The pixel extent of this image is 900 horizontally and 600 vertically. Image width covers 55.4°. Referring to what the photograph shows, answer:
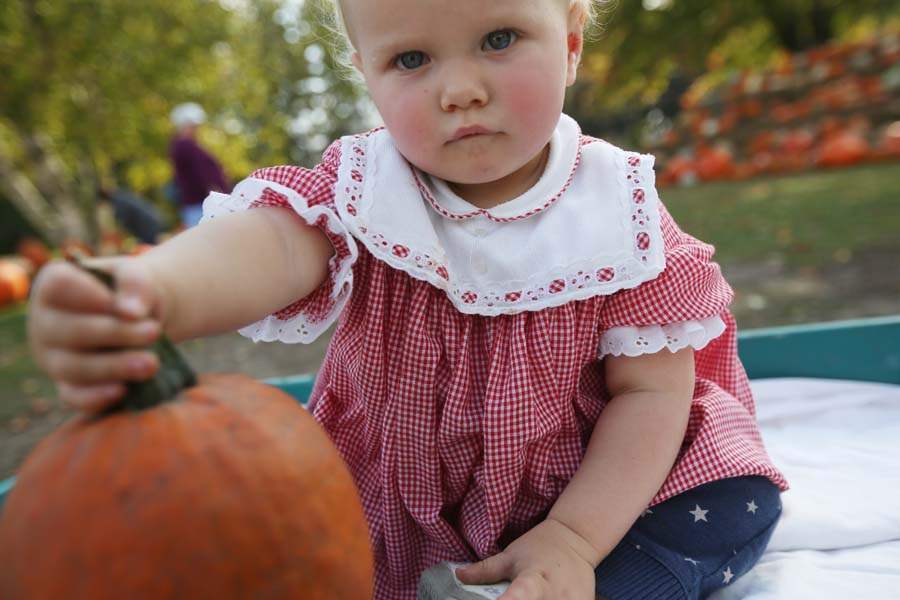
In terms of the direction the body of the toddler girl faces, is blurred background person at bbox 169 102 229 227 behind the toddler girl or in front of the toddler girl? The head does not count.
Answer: behind

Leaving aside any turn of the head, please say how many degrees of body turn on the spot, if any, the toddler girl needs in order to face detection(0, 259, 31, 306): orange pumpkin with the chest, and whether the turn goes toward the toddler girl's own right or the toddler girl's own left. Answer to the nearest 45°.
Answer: approximately 135° to the toddler girl's own right

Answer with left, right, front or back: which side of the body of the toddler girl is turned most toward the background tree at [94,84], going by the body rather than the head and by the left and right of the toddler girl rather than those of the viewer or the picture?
back

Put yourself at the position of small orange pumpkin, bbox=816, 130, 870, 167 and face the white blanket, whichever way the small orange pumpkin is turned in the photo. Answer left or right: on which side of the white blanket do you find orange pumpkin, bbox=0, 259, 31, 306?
right

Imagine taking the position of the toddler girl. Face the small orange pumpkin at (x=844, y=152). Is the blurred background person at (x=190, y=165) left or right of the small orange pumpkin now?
left

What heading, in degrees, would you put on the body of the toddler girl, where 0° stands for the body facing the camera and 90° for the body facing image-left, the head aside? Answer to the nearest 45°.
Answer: approximately 0°

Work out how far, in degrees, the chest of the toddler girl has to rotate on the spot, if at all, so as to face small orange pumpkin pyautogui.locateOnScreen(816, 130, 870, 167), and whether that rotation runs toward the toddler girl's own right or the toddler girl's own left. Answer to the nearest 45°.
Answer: approximately 135° to the toddler girl's own left

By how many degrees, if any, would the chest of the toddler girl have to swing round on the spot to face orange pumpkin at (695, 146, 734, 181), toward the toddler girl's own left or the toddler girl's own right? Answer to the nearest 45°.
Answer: approximately 135° to the toddler girl's own left
